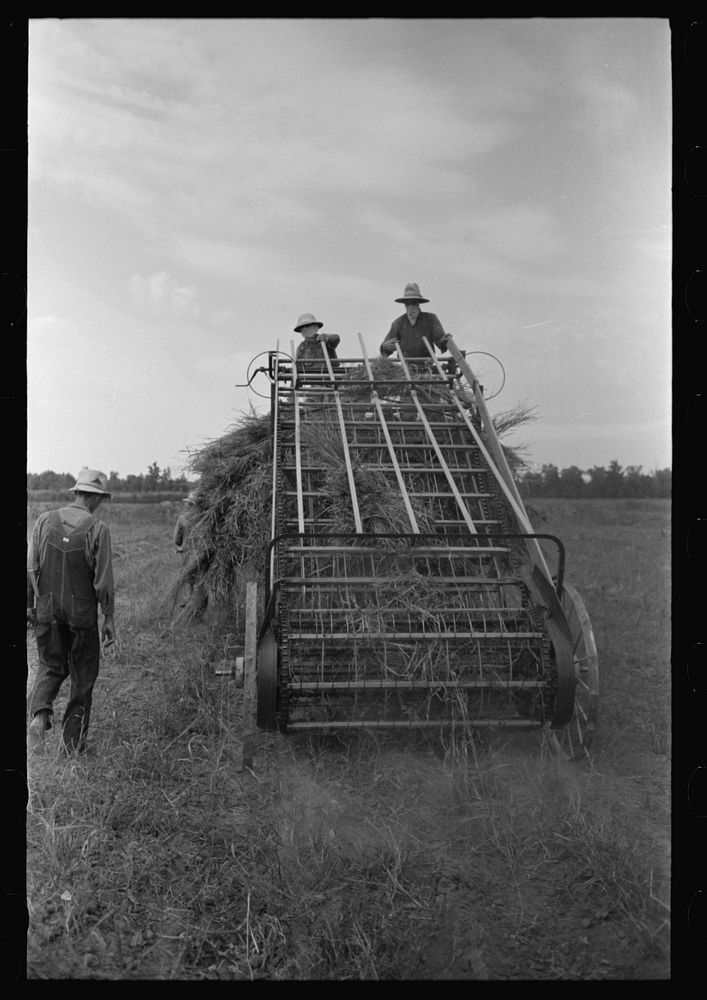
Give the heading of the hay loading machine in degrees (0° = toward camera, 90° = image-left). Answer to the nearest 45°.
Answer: approximately 180°

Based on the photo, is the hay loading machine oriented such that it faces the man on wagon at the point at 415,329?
yes

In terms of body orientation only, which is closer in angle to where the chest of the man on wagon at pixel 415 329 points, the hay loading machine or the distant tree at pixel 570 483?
the hay loading machine

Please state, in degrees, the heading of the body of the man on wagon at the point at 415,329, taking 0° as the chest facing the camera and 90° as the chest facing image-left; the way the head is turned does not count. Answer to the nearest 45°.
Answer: approximately 0°

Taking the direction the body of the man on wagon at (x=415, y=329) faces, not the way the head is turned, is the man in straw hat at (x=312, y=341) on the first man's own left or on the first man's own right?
on the first man's own right

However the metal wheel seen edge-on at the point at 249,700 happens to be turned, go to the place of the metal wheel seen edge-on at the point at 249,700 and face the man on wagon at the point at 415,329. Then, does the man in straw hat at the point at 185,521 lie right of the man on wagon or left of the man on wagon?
left

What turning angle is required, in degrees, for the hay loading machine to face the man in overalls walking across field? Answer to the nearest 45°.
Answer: approximately 90° to its left

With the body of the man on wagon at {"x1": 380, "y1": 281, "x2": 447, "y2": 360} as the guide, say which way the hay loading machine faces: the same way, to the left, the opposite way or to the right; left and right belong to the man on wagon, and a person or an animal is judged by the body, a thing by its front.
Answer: the opposite way

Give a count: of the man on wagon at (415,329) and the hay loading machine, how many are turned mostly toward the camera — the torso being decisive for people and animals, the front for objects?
1

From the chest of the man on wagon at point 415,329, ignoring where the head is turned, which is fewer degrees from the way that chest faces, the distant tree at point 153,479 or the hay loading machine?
the hay loading machine

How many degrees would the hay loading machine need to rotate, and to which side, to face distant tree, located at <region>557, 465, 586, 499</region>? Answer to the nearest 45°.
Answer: approximately 45° to its right
